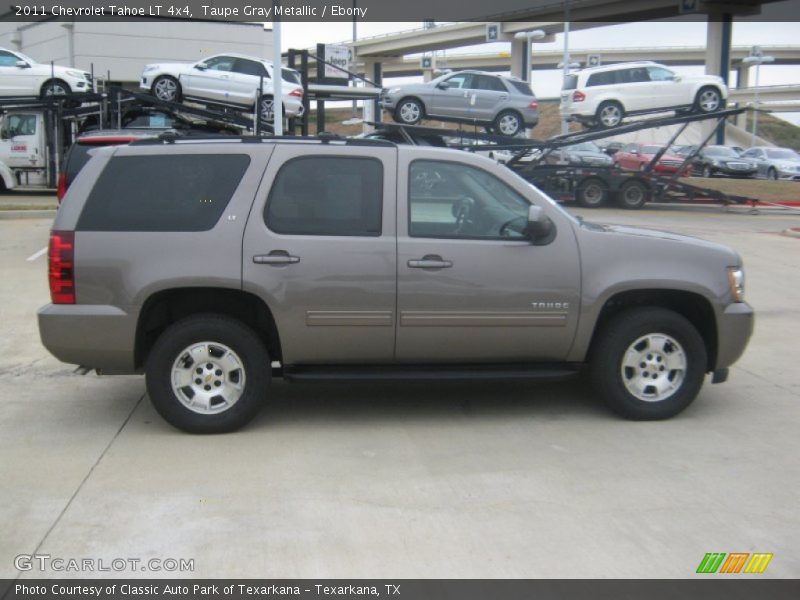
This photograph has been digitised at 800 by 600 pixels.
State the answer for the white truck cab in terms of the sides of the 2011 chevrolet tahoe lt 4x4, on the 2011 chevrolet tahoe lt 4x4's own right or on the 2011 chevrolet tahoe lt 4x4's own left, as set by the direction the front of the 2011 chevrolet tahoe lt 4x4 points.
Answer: on the 2011 chevrolet tahoe lt 4x4's own left

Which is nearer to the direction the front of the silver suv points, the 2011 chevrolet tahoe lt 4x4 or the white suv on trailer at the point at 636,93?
the 2011 chevrolet tahoe lt 4x4

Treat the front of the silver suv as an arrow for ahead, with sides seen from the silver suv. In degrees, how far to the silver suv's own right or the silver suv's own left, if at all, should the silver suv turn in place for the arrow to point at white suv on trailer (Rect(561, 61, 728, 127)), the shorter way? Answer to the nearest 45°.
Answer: approximately 180°

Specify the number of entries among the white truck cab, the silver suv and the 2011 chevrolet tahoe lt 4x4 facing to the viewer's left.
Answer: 2

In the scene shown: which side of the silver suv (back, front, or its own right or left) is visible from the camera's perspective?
left

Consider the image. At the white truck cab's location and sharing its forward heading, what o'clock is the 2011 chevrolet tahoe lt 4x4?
The 2011 chevrolet tahoe lt 4x4 is roughly at 9 o'clock from the white truck cab.

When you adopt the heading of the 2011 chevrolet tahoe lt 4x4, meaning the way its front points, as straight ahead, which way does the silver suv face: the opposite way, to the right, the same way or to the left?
the opposite way

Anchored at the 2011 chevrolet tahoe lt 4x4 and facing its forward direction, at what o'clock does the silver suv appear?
The silver suv is roughly at 9 o'clock from the 2011 chevrolet tahoe lt 4x4.

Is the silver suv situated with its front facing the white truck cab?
yes

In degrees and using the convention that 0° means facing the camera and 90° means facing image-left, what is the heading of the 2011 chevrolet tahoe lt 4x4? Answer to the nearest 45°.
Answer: approximately 270°

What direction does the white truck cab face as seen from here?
to the viewer's left

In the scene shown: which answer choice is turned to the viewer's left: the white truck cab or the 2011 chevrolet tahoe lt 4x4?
the white truck cab

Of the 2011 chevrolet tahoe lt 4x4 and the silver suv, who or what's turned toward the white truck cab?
the silver suv
